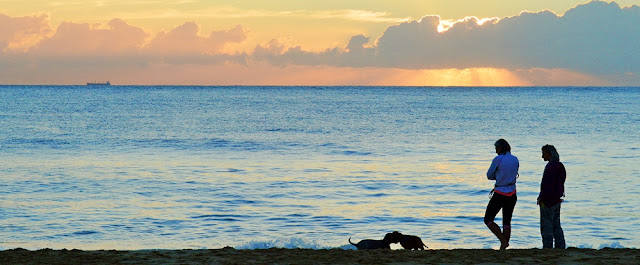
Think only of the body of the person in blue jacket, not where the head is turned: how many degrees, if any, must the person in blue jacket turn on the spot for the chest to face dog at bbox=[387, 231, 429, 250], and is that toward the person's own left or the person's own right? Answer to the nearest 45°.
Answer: approximately 45° to the person's own left

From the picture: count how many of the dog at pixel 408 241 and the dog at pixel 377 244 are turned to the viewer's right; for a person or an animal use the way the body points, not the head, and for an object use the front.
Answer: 1

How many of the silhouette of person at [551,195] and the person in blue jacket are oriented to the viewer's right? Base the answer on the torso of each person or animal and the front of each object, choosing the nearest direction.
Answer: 0

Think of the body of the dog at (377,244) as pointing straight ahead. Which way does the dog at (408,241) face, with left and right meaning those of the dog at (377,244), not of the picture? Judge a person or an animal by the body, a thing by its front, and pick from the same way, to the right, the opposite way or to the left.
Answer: the opposite way

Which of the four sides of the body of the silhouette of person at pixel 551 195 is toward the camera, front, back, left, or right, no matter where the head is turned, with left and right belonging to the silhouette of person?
left

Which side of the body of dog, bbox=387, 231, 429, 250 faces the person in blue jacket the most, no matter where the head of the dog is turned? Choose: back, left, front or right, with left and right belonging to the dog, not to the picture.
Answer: back

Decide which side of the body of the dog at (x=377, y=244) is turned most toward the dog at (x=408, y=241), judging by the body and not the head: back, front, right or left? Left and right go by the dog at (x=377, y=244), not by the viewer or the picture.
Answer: front

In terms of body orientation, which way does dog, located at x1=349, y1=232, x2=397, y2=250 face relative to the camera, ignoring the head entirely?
to the viewer's right

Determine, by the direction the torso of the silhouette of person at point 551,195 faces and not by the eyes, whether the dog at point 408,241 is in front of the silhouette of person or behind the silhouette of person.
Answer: in front

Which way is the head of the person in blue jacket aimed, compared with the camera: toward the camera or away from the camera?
away from the camera

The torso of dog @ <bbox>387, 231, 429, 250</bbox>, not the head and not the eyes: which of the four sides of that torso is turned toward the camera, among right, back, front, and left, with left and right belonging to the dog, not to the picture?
left

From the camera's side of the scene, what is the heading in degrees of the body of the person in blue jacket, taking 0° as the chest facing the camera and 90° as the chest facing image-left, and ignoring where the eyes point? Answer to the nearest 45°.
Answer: approximately 135°

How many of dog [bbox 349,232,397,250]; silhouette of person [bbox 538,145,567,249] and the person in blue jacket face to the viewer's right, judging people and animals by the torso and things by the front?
1

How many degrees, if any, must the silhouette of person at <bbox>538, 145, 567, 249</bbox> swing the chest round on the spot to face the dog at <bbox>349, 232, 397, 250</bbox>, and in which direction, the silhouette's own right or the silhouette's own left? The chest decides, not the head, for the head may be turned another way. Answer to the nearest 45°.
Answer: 0° — they already face it

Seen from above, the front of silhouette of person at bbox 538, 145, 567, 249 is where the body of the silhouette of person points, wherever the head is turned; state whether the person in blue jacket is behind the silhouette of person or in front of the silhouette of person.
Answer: in front

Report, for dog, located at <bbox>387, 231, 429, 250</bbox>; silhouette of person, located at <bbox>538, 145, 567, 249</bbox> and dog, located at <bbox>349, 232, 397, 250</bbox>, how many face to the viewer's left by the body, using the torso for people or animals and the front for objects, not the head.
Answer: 2
